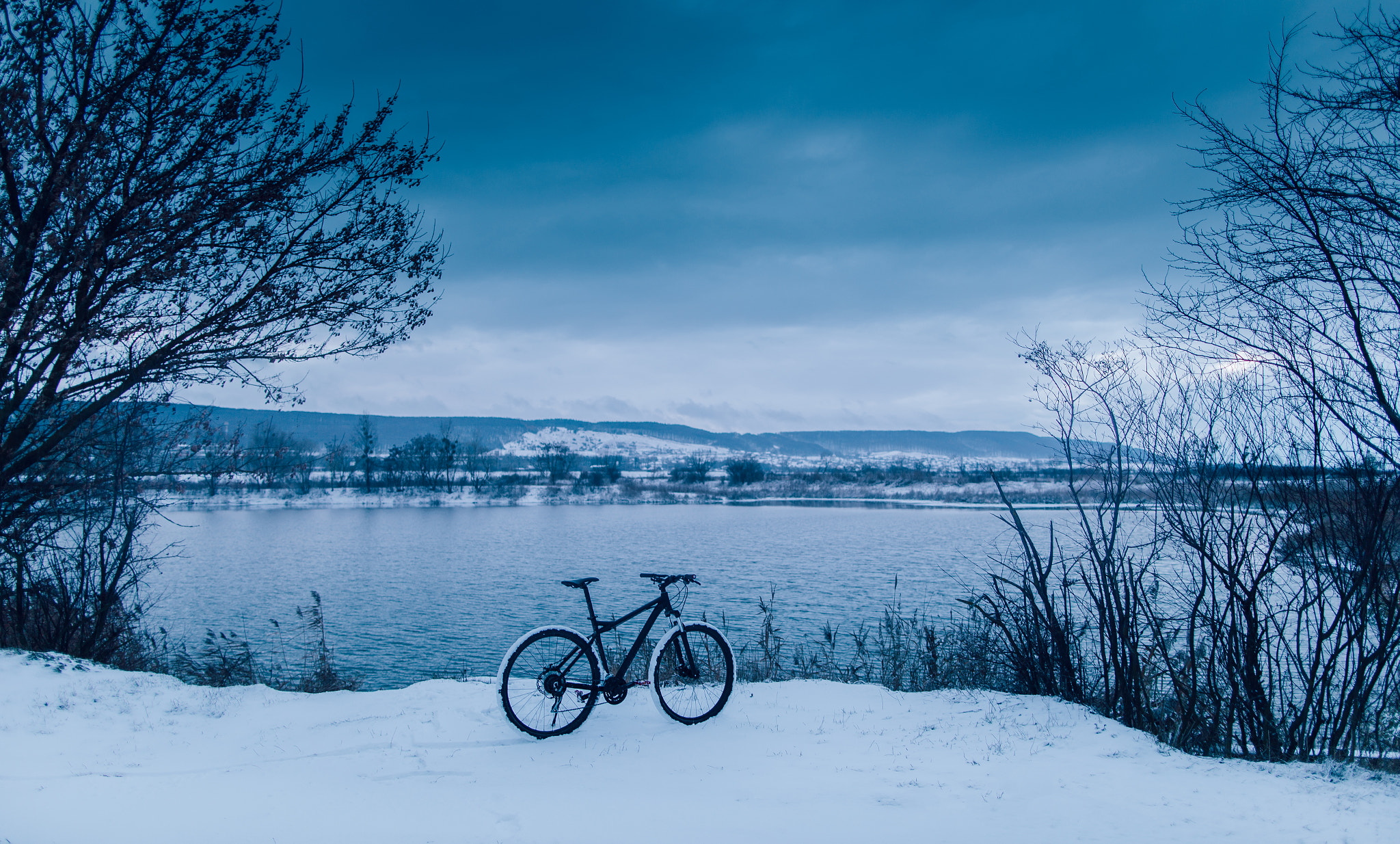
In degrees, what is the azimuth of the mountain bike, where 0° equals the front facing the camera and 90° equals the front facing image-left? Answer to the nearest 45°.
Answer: approximately 225°
